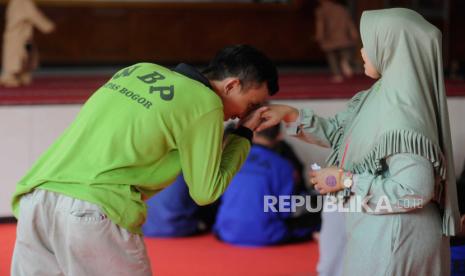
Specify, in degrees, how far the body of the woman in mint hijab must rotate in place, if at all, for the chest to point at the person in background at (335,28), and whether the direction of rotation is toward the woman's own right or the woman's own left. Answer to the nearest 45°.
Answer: approximately 90° to the woman's own right

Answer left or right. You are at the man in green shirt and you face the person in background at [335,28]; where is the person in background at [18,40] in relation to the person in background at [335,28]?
left

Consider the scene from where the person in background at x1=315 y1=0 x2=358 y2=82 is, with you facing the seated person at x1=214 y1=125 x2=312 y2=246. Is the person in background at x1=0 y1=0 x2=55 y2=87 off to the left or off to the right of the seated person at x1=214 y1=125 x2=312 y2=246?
right

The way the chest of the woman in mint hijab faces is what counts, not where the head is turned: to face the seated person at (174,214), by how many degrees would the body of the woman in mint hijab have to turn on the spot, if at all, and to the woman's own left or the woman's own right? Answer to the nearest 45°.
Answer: approximately 45° to the woman's own right

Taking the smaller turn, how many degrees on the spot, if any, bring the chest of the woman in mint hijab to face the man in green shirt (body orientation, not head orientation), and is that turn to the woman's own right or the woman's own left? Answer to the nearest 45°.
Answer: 0° — they already face them

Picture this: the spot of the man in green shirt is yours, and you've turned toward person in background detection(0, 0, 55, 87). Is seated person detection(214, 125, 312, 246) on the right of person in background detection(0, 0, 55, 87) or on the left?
right

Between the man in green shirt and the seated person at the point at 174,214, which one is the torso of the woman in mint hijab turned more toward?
the man in green shirt

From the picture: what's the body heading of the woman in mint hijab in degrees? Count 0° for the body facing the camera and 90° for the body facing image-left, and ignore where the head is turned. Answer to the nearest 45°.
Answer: approximately 90°
